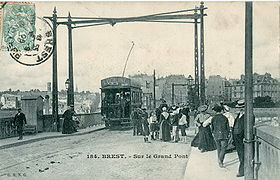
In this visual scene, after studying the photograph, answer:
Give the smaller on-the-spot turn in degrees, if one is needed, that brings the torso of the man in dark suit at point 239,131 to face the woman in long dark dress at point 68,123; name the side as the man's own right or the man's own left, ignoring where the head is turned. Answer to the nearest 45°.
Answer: approximately 90° to the man's own right
